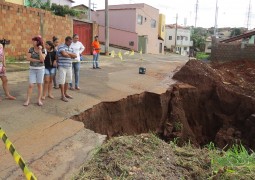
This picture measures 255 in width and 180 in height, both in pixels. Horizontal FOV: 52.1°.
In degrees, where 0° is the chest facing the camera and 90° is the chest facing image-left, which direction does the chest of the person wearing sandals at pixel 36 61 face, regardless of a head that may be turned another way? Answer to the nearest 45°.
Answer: approximately 0°

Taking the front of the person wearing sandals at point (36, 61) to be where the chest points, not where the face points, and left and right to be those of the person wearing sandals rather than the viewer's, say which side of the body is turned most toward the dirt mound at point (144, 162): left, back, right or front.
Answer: front

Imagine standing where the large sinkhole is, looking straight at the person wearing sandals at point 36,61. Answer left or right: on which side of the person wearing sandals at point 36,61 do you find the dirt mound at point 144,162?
left

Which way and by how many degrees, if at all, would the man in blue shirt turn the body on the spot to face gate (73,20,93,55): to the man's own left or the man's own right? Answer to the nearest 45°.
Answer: approximately 135° to the man's own left

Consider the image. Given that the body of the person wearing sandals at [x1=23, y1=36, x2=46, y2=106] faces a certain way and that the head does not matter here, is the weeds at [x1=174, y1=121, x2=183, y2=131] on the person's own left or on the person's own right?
on the person's own left

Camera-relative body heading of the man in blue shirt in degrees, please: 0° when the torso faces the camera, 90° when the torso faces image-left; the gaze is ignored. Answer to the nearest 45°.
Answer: approximately 315°

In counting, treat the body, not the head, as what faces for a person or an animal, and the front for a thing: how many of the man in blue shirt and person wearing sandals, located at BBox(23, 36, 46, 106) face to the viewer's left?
0

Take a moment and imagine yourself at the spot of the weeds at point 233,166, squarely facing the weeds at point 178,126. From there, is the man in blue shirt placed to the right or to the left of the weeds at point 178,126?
left

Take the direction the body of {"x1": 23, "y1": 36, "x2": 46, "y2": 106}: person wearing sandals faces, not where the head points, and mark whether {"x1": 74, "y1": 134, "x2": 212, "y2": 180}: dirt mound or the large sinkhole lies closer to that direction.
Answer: the dirt mound

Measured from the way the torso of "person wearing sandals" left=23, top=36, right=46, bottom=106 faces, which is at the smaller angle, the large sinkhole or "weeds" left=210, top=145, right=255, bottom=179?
the weeds
